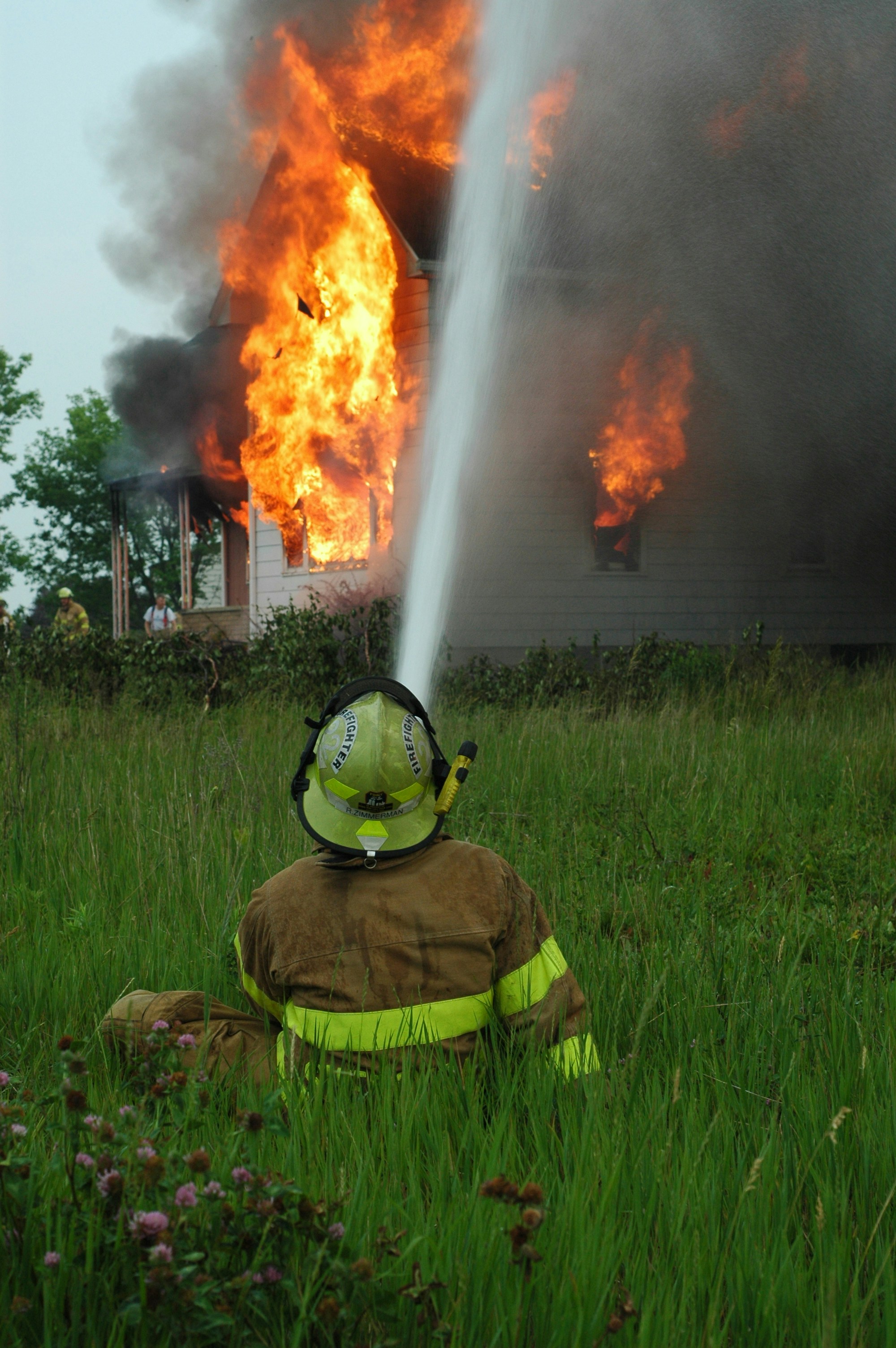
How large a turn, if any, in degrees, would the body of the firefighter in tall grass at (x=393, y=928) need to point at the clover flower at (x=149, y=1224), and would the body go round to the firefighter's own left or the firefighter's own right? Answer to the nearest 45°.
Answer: approximately 180°

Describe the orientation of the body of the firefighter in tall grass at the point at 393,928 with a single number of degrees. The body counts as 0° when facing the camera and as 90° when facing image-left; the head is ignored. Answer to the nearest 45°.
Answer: approximately 180°

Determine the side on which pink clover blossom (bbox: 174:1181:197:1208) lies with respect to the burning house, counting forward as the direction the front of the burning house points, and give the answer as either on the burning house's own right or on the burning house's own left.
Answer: on the burning house's own left

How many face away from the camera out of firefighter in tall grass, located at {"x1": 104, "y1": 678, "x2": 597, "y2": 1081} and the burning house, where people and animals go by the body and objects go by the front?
1

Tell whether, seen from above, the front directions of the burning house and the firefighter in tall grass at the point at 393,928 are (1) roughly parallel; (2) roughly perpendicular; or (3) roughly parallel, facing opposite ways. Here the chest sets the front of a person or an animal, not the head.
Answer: roughly perpendicular

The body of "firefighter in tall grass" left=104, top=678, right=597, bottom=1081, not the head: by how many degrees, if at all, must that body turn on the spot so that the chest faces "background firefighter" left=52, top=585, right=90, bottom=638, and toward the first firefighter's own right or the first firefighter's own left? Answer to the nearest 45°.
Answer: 0° — they already face them

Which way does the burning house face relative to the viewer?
to the viewer's left

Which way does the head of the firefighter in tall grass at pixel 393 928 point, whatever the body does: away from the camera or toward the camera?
away from the camera

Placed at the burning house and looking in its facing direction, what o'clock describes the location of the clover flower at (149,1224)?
The clover flower is roughly at 9 o'clock from the burning house.
